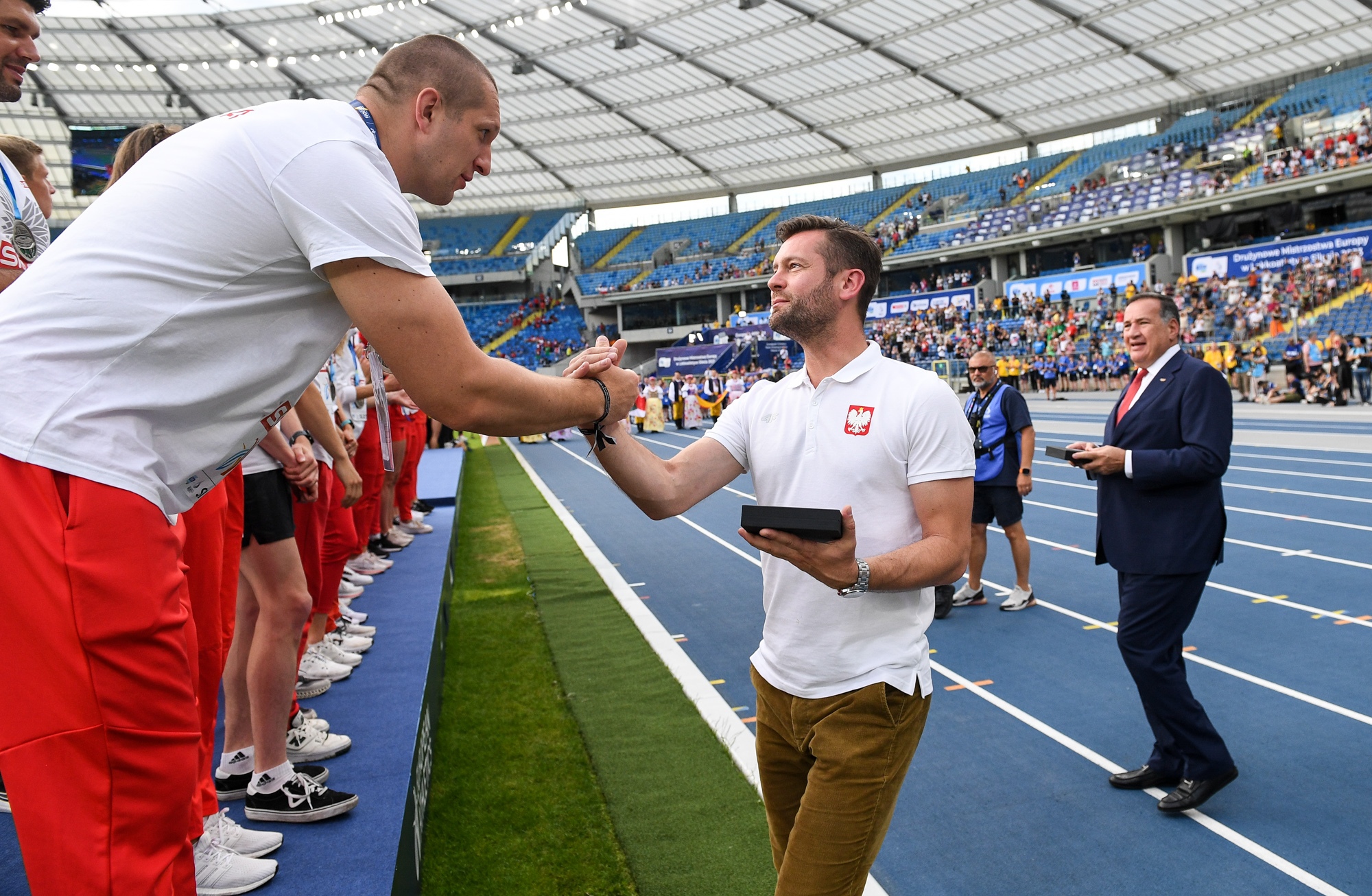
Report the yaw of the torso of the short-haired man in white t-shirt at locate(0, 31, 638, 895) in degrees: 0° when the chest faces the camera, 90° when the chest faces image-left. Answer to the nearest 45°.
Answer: approximately 270°

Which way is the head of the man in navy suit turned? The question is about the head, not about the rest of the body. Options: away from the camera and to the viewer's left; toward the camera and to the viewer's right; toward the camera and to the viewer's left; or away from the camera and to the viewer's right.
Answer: toward the camera and to the viewer's left

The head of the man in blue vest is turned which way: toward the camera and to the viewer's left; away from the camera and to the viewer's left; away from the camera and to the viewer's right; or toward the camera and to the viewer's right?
toward the camera and to the viewer's left

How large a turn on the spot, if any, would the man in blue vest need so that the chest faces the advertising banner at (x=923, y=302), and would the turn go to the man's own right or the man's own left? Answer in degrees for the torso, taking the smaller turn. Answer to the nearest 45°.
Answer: approximately 135° to the man's own right

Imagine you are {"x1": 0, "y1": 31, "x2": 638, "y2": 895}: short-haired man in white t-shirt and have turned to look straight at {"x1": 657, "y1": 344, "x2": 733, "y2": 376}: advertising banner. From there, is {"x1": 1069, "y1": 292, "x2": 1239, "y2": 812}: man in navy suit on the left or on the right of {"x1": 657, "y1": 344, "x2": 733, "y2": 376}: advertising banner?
right

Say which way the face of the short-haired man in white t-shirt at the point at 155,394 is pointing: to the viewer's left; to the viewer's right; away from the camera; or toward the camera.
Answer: to the viewer's right

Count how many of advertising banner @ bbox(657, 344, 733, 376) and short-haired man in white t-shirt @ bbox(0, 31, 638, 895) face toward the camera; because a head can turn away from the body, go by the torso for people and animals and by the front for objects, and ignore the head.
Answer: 1

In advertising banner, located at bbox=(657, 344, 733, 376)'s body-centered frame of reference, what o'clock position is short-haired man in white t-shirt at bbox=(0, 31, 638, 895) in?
The short-haired man in white t-shirt is roughly at 12 o'clock from the advertising banner.

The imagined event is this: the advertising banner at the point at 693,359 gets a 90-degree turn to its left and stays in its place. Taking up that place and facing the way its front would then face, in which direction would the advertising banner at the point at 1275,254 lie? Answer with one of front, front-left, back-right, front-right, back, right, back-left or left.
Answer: front

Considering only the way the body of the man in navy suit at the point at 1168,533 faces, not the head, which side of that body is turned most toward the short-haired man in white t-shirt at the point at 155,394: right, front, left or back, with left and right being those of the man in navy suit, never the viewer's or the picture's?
front

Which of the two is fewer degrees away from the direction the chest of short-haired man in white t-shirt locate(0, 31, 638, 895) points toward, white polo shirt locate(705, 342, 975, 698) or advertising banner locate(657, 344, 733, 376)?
the white polo shirt

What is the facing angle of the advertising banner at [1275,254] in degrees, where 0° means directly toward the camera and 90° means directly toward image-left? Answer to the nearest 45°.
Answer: approximately 45°
